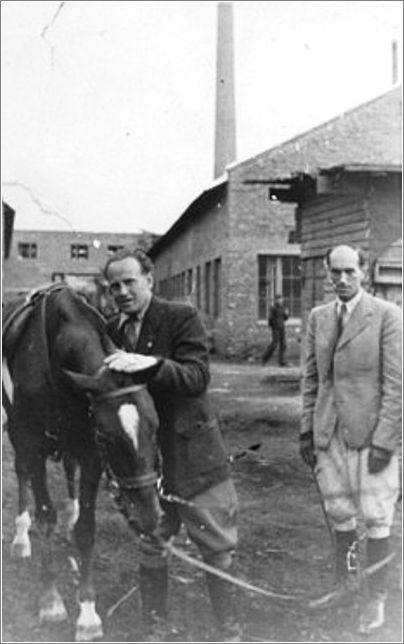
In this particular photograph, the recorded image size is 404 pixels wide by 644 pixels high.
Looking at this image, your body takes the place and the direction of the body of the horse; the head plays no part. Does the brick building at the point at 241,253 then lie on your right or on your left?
on your left

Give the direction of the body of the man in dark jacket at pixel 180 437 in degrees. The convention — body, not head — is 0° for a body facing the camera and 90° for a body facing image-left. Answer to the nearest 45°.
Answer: approximately 45°

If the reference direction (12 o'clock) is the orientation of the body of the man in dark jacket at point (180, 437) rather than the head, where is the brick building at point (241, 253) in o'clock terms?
The brick building is roughly at 5 o'clock from the man in dark jacket.

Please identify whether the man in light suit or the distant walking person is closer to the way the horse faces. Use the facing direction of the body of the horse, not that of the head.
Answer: the man in light suit

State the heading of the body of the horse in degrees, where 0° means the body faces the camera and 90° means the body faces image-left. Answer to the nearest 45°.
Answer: approximately 315°
